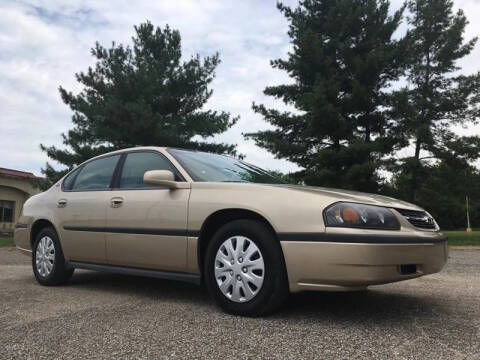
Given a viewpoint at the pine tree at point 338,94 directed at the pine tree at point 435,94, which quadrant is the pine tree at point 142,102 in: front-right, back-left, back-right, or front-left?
back-left

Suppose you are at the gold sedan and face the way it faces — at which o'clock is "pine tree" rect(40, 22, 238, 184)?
The pine tree is roughly at 7 o'clock from the gold sedan.

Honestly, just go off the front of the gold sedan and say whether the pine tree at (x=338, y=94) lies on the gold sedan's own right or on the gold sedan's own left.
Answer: on the gold sedan's own left

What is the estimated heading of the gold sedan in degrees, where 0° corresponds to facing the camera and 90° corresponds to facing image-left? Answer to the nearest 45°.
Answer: approximately 315°

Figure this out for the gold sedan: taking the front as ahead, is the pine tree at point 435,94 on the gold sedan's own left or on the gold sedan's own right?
on the gold sedan's own left
